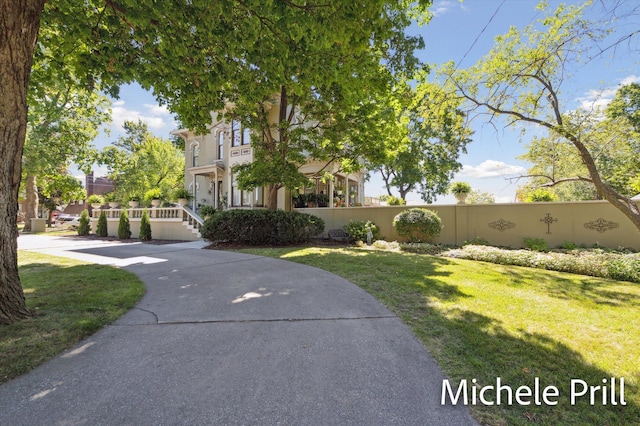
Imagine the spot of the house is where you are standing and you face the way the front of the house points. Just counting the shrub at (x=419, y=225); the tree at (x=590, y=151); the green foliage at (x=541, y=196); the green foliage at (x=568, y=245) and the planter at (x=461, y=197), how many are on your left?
5

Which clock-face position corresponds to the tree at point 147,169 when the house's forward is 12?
The tree is roughly at 3 o'clock from the house.

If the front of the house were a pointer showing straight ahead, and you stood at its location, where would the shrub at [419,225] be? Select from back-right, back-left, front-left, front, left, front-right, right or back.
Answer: left

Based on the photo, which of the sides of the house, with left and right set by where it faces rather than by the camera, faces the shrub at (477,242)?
left

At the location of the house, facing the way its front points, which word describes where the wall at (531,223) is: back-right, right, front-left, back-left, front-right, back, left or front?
left

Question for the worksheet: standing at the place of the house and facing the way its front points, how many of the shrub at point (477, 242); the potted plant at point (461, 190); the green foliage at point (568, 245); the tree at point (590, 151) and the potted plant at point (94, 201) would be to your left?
4

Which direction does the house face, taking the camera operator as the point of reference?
facing the viewer and to the left of the viewer

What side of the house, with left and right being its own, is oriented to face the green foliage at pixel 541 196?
left

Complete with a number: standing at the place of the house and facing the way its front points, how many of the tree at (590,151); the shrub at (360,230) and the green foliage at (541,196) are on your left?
3

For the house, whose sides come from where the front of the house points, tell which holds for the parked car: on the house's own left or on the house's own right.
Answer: on the house's own right

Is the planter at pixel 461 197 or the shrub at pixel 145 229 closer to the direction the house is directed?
the shrub

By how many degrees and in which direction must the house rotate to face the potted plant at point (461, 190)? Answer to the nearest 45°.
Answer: approximately 90° to its left

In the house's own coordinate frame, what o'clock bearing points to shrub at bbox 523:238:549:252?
The shrub is roughly at 9 o'clock from the house.

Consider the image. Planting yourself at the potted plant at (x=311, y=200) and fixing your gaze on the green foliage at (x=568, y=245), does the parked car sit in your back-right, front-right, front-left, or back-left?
back-right

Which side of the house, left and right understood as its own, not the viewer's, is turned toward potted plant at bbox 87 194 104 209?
front

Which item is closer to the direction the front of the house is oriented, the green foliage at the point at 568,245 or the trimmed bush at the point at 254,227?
the trimmed bush
